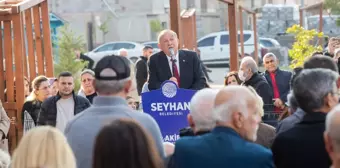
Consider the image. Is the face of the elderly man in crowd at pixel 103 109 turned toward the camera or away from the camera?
away from the camera

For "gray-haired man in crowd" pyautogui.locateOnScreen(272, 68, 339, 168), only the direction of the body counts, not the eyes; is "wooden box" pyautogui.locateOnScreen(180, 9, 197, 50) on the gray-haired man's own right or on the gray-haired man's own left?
on the gray-haired man's own left

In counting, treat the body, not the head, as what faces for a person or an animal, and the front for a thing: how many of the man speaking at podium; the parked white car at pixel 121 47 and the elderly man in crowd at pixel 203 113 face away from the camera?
1

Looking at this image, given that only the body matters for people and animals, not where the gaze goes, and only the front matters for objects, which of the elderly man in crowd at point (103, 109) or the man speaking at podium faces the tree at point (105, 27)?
the elderly man in crowd

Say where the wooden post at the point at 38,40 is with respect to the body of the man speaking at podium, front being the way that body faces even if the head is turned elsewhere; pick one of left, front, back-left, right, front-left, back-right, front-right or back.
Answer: back-right

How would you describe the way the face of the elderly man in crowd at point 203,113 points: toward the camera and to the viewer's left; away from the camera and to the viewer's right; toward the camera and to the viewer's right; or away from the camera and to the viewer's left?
away from the camera and to the viewer's left

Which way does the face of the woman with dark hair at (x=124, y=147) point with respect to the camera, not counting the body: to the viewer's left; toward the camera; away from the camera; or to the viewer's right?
away from the camera

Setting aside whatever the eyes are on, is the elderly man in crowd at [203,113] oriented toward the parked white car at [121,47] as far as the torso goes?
yes

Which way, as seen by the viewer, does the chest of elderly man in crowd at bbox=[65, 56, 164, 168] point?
away from the camera

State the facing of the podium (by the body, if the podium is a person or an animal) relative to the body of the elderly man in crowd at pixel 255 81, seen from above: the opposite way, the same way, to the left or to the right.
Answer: to the left

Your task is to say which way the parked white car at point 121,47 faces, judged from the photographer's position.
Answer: facing to the left of the viewer

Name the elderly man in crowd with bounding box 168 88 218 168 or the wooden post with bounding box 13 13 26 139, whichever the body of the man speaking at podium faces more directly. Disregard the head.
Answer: the elderly man in crowd

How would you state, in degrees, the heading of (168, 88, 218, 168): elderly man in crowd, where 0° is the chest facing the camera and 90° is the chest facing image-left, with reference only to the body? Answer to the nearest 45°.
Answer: approximately 180°

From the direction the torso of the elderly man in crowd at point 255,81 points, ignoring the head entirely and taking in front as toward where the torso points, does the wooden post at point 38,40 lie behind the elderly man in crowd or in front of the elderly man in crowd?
in front

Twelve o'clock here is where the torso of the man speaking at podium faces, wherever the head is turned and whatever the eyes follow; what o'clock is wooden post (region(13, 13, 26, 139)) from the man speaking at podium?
The wooden post is roughly at 4 o'clock from the man speaking at podium.

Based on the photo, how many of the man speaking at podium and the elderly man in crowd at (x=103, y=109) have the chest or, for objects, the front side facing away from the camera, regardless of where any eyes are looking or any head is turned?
1
